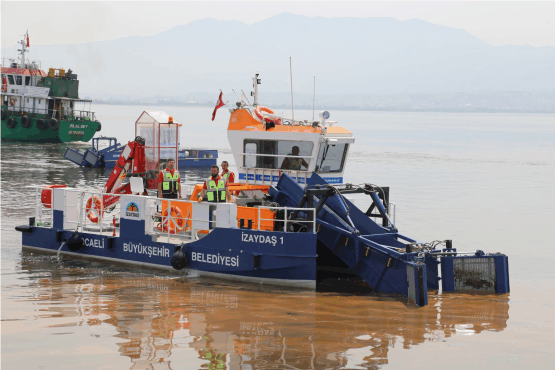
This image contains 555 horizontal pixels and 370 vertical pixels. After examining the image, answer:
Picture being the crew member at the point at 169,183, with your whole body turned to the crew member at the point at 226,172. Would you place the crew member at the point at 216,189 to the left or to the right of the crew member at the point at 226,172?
right

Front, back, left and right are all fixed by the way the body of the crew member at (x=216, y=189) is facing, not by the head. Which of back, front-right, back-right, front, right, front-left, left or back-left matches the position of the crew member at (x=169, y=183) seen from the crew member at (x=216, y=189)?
back-right

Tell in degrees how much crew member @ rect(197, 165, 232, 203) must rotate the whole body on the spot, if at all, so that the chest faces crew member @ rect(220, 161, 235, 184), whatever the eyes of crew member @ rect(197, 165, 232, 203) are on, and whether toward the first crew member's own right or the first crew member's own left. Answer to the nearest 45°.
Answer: approximately 180°

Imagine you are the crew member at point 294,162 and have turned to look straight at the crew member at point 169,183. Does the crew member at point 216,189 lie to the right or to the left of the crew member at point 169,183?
left

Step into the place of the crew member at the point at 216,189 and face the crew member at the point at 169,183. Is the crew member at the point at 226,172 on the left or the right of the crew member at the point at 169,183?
right

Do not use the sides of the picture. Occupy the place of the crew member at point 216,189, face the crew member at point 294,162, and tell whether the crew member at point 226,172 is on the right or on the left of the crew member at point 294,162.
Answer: left

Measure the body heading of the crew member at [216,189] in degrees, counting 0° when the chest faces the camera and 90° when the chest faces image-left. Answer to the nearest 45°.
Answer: approximately 0°

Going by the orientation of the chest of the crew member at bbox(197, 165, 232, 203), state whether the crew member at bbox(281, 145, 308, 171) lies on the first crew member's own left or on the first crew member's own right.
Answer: on the first crew member's own left
